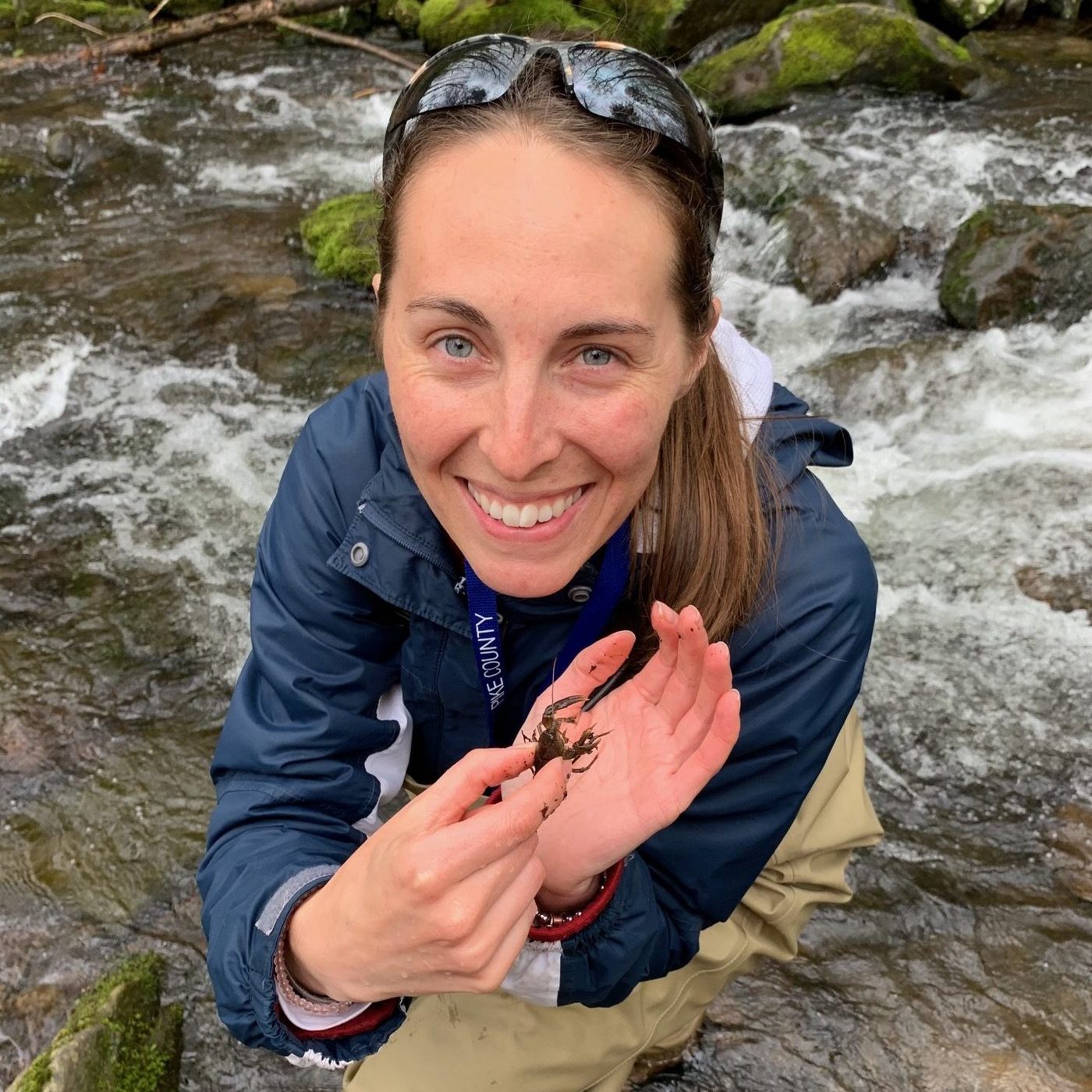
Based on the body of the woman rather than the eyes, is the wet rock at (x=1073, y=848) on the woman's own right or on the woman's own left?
on the woman's own left

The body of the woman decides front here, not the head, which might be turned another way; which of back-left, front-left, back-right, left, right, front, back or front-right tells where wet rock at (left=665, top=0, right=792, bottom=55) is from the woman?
back

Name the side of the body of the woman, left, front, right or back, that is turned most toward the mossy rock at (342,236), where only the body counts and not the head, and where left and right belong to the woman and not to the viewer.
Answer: back

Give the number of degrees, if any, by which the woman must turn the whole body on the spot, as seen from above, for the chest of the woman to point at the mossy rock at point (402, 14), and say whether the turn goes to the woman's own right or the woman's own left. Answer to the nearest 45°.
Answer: approximately 180°

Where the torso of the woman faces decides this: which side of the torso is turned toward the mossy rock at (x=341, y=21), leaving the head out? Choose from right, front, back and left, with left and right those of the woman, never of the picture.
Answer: back

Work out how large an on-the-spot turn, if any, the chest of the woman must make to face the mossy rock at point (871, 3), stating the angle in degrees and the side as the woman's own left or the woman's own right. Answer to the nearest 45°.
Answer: approximately 180°

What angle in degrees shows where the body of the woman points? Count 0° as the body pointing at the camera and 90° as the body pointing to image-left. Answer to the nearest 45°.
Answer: approximately 0°

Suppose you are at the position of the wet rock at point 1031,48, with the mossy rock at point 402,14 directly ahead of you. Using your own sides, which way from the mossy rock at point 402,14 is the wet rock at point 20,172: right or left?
left

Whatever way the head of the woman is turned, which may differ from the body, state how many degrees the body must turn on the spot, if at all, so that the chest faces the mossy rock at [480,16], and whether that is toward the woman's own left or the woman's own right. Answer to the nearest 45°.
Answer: approximately 180°
